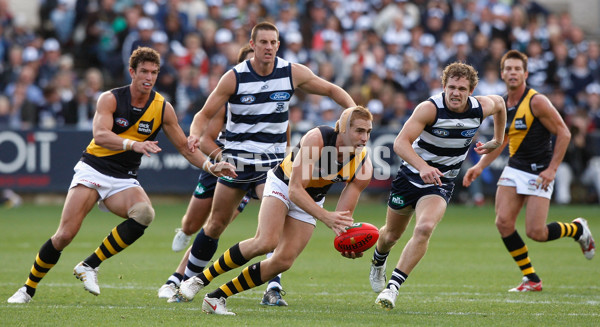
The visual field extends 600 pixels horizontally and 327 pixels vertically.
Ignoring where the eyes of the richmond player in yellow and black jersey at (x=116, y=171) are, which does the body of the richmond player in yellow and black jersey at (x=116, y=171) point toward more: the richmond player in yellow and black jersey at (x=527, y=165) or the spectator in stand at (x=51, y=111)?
the richmond player in yellow and black jersey

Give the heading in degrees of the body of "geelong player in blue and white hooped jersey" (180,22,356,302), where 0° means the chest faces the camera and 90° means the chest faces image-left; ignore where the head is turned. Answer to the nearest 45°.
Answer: approximately 0°

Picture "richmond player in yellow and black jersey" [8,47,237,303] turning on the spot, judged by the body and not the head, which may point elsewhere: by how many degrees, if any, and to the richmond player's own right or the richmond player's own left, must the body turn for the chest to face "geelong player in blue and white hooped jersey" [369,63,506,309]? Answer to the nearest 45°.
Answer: approximately 45° to the richmond player's own left

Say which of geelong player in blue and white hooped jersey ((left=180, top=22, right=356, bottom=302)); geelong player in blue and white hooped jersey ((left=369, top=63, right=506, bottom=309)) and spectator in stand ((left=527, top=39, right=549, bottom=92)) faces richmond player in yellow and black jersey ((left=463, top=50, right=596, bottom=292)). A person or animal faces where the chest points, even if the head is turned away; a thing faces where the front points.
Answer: the spectator in stand

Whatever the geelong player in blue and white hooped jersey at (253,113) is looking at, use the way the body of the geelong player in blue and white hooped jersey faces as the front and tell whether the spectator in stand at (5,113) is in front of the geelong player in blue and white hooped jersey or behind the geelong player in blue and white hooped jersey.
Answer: behind

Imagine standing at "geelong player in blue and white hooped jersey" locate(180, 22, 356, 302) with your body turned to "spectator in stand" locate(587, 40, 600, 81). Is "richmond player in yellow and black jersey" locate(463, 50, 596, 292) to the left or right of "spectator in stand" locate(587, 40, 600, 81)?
right
